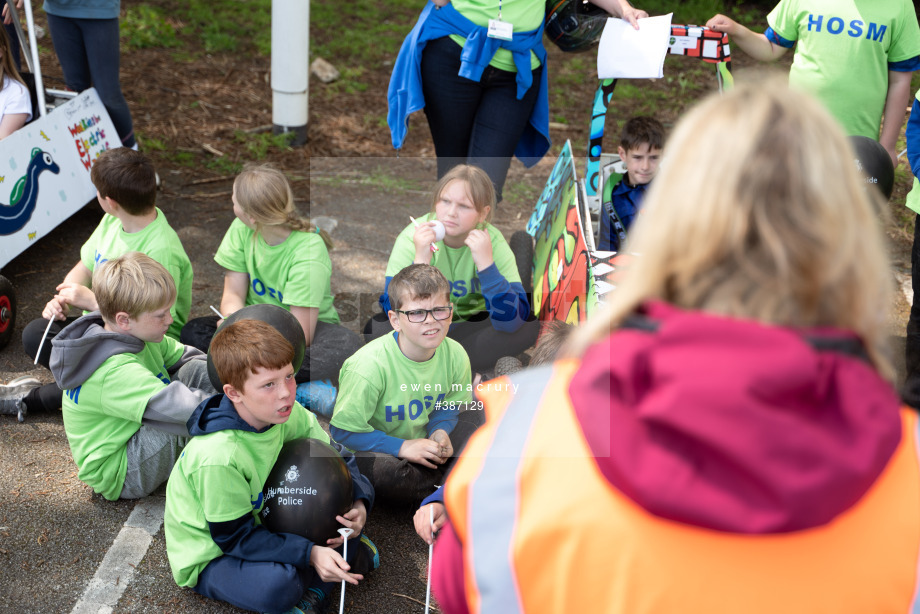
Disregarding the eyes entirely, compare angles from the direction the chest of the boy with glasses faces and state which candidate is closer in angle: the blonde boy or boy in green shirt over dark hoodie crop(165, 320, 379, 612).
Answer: the boy in green shirt over dark hoodie

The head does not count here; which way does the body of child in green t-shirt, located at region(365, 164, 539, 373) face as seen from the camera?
toward the camera

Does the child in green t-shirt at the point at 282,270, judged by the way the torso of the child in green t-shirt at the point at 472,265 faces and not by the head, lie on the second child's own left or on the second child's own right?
on the second child's own right

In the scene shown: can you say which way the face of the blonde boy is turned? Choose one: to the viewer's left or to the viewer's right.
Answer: to the viewer's right

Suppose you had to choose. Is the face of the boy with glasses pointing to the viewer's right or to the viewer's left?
to the viewer's right

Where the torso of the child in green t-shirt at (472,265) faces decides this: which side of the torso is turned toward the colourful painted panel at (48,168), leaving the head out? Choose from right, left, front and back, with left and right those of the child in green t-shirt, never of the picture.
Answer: right

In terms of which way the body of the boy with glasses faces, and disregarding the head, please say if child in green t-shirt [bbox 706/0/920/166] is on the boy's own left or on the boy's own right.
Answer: on the boy's own left

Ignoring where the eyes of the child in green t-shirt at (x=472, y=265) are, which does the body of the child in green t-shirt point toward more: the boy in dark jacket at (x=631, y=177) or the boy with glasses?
the boy with glasses

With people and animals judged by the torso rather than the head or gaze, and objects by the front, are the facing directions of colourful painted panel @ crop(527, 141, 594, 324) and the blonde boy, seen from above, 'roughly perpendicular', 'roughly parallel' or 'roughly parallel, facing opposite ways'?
roughly parallel, facing opposite ways

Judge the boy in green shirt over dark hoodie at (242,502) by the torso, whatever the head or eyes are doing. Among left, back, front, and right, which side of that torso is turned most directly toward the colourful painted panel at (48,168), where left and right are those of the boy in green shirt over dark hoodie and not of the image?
back

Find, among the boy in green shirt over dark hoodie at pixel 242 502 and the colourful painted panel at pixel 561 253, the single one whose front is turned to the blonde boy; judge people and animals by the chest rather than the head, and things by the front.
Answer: the colourful painted panel

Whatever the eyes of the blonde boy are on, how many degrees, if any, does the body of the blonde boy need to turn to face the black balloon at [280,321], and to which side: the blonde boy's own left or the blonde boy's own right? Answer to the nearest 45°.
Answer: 0° — they already face it

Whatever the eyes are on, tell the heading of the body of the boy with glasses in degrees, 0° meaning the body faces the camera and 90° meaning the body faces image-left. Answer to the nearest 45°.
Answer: approximately 315°

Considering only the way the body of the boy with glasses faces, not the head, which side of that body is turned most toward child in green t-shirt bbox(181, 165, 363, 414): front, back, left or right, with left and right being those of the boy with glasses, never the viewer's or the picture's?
back

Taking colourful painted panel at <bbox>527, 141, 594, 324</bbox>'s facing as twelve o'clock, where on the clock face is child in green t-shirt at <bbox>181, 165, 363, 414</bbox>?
The child in green t-shirt is roughly at 1 o'clock from the colourful painted panel.

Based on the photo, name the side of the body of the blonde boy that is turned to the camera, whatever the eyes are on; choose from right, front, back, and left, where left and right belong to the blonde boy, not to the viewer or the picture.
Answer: right
